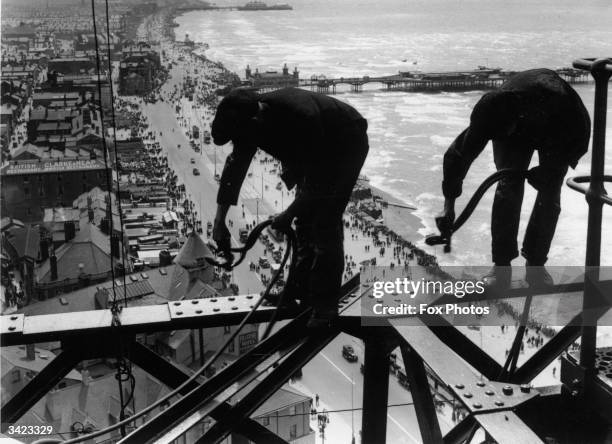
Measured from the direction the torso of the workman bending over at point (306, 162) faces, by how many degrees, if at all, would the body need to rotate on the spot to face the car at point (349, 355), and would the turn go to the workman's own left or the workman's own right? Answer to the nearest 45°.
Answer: approximately 90° to the workman's own right

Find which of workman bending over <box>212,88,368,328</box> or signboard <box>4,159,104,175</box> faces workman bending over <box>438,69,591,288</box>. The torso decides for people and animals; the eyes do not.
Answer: the signboard

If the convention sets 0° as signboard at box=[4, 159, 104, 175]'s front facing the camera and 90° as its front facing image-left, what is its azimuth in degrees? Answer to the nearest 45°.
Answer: approximately 0°

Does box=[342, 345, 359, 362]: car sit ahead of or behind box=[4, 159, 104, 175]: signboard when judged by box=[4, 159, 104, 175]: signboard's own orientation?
ahead

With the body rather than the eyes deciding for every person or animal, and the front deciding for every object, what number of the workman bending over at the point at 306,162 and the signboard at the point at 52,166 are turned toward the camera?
1

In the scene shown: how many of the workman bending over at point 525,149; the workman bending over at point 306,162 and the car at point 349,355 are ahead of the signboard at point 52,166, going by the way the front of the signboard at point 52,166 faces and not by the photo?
3

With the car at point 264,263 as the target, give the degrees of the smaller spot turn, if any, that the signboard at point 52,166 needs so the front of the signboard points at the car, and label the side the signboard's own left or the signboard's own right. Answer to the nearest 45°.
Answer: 0° — it already faces it

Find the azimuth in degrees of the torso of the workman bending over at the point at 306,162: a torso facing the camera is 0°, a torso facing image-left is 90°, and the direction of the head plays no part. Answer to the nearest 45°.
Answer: approximately 90°

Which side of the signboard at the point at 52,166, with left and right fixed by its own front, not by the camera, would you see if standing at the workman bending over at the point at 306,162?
front
